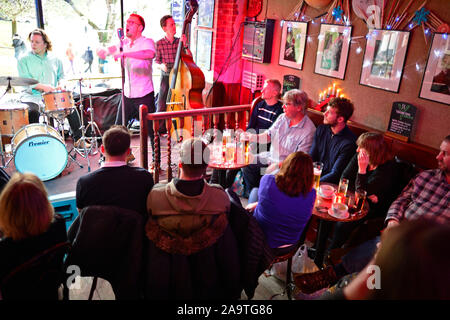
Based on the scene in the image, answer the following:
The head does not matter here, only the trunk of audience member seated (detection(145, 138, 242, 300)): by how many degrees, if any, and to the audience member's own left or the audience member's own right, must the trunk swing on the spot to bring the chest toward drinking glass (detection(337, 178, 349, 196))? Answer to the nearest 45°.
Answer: approximately 45° to the audience member's own right

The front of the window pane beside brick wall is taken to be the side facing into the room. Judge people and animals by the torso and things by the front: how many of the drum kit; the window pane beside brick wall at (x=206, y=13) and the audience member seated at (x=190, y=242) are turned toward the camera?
2

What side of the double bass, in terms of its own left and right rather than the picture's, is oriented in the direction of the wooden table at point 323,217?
left

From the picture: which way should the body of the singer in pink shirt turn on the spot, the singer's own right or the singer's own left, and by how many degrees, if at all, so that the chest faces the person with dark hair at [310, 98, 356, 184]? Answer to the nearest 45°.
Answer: approximately 90° to the singer's own left

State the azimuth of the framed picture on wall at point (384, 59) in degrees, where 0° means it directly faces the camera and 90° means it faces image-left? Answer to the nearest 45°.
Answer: approximately 45°

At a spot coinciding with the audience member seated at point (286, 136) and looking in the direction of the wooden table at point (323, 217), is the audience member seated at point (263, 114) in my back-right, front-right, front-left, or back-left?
back-right

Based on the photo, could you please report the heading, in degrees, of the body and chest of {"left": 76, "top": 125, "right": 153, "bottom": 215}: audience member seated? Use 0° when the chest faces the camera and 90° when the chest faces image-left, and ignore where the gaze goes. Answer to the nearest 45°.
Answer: approximately 180°

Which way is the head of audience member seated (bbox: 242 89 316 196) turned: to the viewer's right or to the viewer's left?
to the viewer's left

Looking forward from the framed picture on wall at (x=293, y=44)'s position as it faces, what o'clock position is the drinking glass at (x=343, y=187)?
The drinking glass is roughly at 10 o'clock from the framed picture on wall.

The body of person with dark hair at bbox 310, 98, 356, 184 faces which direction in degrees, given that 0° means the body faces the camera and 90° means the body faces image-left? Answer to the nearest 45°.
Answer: approximately 45°

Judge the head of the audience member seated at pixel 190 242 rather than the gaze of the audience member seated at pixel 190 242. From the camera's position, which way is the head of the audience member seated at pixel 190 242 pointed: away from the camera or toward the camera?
away from the camera

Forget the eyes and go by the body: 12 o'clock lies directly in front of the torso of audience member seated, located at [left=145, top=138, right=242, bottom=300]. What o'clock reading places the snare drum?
The snare drum is roughly at 11 o'clock from the audience member seated.

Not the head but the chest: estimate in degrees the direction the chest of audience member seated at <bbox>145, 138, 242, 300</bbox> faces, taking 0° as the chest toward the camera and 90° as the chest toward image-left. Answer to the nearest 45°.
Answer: approximately 180°

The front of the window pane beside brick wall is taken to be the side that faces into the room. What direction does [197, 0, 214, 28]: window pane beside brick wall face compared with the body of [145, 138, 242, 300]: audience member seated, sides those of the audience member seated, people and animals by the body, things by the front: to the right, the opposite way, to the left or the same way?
the opposite way
